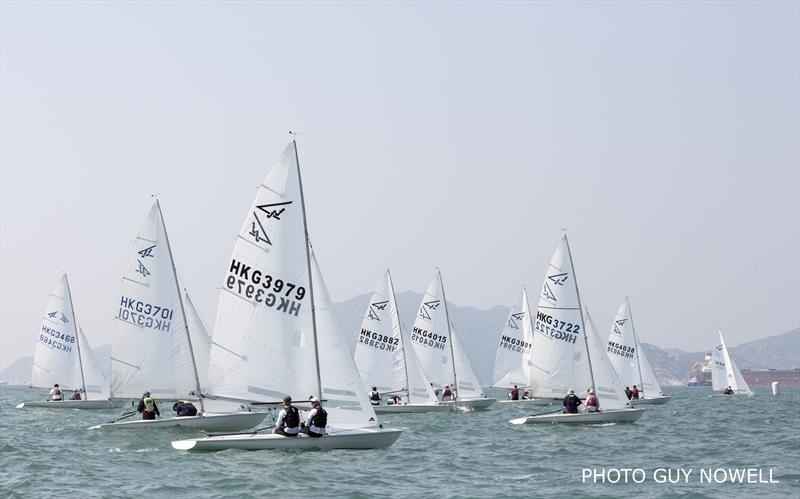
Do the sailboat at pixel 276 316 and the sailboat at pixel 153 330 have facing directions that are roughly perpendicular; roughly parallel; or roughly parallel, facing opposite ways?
roughly parallel

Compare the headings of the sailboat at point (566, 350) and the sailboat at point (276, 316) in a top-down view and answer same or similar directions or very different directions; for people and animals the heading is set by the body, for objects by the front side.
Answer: same or similar directions

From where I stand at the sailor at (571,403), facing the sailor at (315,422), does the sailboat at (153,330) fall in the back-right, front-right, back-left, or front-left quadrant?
front-right
